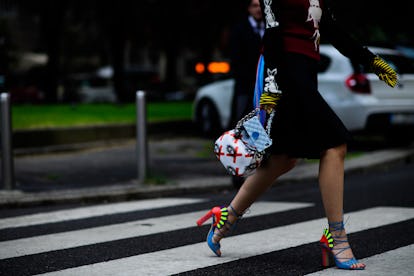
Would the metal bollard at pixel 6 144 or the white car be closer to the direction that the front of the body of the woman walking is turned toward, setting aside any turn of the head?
the white car

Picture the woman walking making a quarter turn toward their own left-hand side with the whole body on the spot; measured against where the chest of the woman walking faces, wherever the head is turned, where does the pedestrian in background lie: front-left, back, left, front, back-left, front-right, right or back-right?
front

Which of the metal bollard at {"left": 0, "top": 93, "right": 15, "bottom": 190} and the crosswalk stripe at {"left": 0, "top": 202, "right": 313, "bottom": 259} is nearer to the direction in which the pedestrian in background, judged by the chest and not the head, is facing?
the crosswalk stripe

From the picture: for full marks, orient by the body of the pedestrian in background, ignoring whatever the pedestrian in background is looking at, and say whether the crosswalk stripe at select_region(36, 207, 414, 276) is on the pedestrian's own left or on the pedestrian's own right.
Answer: on the pedestrian's own right

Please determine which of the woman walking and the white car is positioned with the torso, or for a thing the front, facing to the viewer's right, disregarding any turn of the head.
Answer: the woman walking

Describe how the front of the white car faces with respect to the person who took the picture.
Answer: facing away from the viewer and to the left of the viewer

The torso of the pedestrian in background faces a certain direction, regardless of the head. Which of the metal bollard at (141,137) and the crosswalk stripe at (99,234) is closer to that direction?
the crosswalk stripe

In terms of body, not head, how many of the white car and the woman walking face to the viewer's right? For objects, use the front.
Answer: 1

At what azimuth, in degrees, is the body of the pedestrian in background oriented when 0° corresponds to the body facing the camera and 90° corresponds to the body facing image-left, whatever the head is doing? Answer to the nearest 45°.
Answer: approximately 315°

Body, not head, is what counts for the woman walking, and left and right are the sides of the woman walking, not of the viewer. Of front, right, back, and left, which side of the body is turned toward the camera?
right

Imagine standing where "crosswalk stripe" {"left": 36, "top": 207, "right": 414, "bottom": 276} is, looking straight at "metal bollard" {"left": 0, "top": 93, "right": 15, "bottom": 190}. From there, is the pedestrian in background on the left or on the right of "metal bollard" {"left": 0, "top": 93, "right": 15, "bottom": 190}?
right
